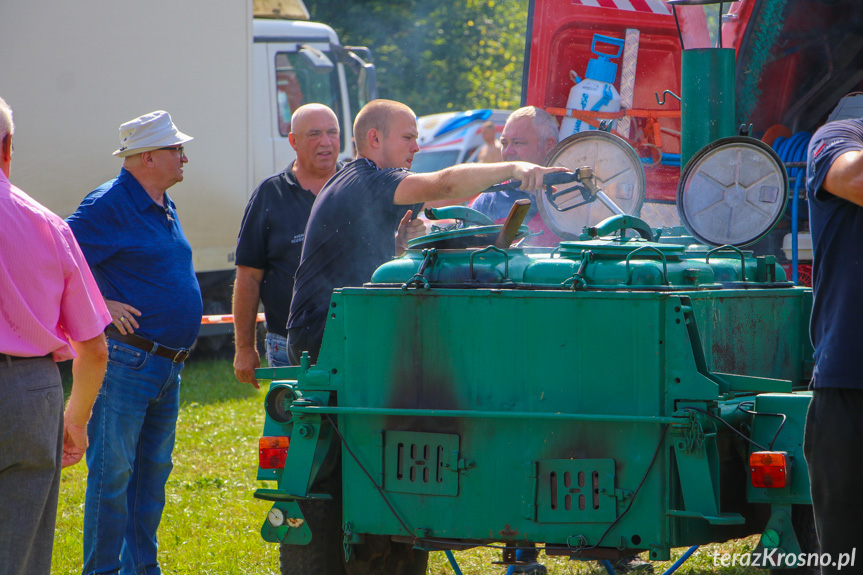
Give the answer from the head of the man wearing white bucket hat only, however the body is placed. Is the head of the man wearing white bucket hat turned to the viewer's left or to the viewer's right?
to the viewer's right

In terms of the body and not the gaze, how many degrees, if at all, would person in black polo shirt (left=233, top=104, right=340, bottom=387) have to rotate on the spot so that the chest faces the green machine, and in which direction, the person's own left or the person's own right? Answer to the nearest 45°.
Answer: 0° — they already face it

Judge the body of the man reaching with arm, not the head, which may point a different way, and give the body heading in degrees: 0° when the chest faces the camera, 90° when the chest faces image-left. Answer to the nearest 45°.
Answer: approximately 270°

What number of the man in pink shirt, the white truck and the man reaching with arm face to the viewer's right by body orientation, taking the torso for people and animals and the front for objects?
2

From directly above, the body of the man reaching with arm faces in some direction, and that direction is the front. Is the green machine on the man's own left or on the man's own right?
on the man's own right

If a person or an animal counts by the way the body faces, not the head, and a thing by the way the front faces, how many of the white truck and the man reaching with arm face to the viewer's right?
2

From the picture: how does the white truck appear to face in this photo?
to the viewer's right

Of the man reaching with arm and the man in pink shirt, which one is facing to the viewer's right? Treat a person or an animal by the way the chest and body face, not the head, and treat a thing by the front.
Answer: the man reaching with arm

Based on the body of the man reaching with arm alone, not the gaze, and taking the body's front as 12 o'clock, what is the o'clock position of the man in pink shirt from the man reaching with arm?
The man in pink shirt is roughly at 4 o'clock from the man reaching with arm.
